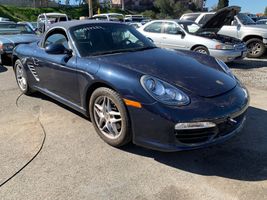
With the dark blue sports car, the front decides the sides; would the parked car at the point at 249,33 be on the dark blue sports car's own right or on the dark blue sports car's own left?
on the dark blue sports car's own left

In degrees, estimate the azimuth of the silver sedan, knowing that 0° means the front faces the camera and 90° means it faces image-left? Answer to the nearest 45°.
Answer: approximately 315°

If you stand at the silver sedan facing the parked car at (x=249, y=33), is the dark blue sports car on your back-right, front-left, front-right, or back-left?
back-right

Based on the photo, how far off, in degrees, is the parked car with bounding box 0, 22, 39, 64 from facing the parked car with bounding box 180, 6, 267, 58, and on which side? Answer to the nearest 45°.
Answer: approximately 135° to its left

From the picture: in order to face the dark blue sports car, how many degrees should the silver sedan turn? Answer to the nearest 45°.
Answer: approximately 45° to its right

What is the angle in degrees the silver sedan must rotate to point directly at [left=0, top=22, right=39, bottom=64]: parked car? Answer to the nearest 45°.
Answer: approximately 135° to its right

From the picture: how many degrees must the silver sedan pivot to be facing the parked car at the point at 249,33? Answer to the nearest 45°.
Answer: approximately 90° to its left
